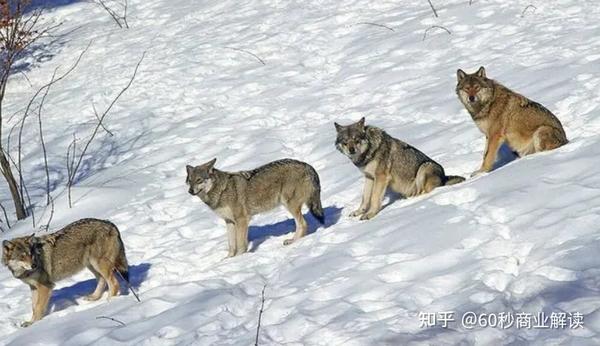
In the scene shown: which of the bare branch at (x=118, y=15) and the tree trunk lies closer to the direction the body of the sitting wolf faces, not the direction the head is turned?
the tree trunk

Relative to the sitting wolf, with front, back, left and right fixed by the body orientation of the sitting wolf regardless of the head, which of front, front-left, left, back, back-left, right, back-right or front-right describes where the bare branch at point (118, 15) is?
front-right

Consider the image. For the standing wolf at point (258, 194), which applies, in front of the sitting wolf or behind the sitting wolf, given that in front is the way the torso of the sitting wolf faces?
in front

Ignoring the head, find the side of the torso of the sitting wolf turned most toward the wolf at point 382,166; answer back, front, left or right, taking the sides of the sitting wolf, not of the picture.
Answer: front

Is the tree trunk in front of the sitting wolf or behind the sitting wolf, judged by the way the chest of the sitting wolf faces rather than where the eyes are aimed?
in front

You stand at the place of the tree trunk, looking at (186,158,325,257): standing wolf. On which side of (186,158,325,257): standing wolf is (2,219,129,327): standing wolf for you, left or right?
right

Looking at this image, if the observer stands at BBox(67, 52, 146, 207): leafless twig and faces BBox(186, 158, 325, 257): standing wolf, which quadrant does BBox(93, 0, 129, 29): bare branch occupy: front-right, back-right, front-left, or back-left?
back-left

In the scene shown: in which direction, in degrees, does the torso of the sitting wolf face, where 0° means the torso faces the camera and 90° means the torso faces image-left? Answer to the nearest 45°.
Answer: approximately 90°

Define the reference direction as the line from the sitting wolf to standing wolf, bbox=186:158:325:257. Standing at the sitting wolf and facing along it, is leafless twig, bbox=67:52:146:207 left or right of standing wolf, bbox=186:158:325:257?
right
